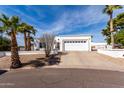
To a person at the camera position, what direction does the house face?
facing the viewer

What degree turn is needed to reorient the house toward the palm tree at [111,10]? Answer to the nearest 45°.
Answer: approximately 45° to its left

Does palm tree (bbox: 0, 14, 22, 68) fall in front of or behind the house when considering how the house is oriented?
in front
